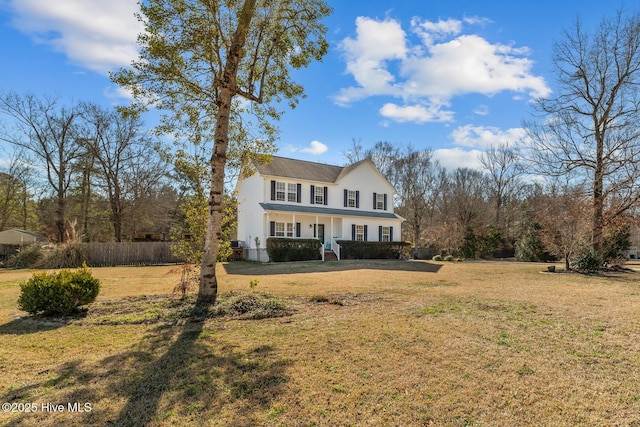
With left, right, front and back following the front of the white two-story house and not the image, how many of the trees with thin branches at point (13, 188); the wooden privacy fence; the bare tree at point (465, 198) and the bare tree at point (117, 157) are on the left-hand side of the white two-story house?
1

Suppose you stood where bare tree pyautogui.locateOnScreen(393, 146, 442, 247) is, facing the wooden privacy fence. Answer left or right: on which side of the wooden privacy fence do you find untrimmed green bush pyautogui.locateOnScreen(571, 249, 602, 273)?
left

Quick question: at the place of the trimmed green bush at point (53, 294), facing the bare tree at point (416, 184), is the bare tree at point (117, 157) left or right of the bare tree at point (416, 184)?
left

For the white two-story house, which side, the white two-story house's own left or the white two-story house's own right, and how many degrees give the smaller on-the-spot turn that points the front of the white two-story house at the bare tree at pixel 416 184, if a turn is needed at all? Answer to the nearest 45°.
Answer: approximately 90° to the white two-story house's own left

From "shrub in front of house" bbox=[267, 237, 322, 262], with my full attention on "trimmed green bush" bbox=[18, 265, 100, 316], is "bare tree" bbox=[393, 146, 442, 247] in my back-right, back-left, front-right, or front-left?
back-left

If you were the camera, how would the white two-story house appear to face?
facing the viewer and to the right of the viewer

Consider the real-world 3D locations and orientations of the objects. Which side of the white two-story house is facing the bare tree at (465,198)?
left

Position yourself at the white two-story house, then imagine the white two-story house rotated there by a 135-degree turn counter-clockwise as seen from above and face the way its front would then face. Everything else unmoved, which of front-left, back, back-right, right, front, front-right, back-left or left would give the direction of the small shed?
left
